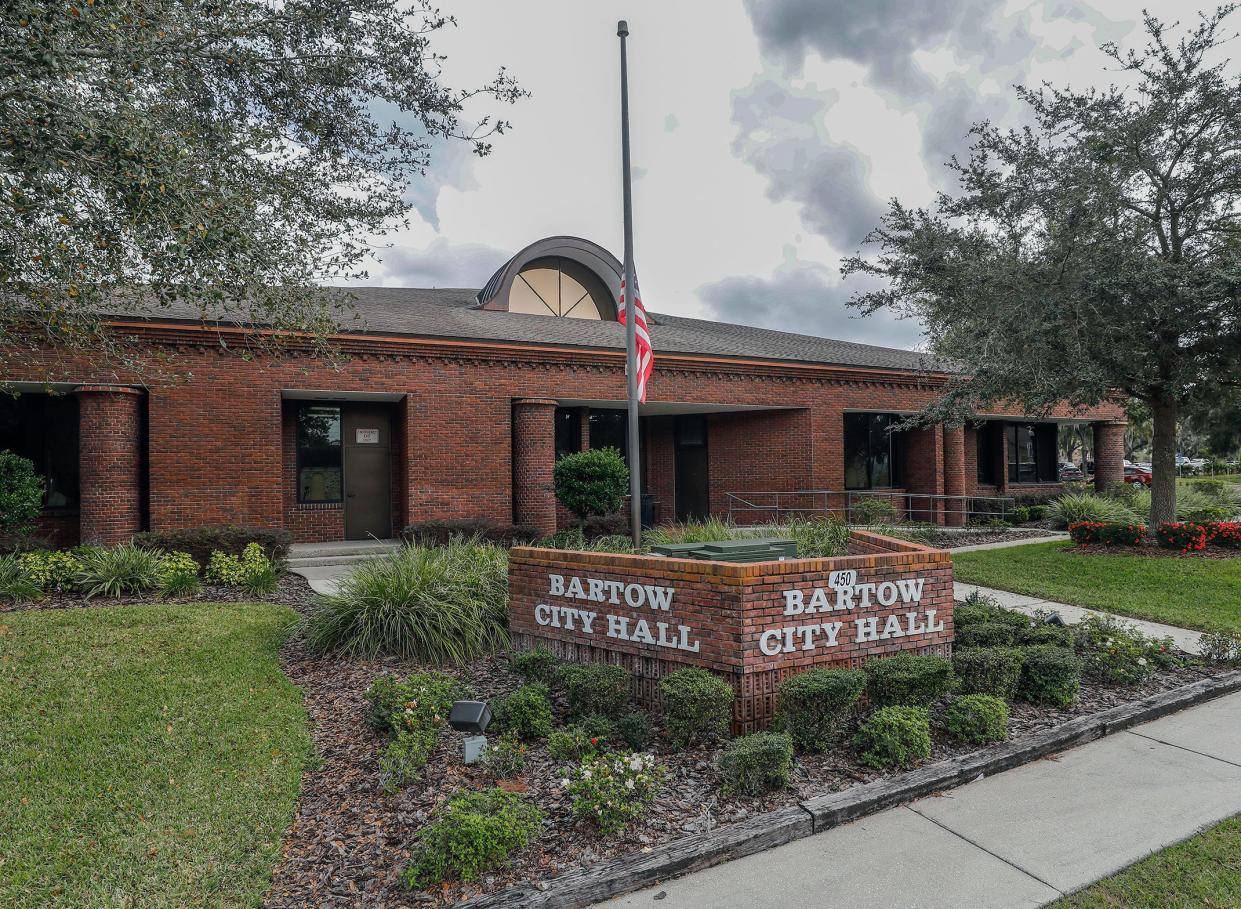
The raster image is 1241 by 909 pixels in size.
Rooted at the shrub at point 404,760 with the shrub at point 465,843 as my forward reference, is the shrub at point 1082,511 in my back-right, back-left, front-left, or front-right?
back-left

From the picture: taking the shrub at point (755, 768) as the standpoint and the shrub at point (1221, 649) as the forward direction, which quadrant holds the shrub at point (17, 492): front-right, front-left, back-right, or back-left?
back-left
